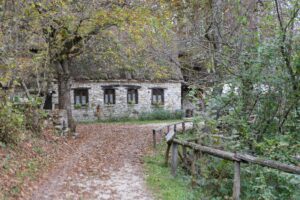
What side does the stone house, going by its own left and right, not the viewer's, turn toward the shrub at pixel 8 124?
front

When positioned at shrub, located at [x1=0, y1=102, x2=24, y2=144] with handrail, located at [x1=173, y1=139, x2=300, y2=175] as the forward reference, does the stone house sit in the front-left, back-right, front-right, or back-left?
back-left

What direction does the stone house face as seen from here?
toward the camera

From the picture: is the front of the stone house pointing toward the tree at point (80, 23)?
yes

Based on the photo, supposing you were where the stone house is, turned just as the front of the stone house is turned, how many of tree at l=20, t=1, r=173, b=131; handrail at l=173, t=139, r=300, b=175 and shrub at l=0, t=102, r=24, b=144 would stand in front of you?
3

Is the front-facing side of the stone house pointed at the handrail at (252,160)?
yes
